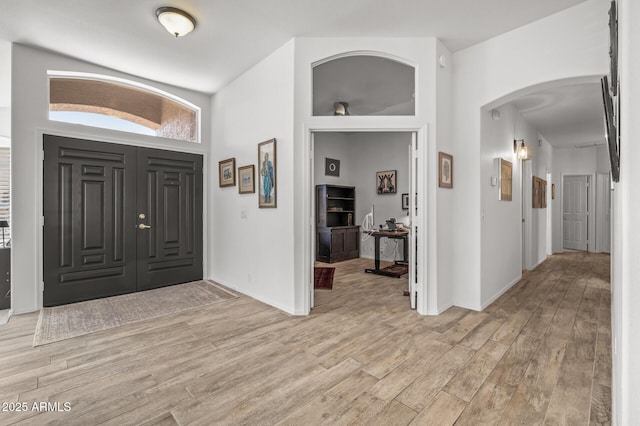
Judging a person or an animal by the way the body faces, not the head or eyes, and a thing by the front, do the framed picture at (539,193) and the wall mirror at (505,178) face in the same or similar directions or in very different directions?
same or similar directions

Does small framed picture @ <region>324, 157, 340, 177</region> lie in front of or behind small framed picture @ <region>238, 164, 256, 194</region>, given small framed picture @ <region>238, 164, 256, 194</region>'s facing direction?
behind

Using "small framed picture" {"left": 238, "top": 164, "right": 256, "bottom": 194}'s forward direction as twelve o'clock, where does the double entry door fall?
The double entry door is roughly at 2 o'clock from the small framed picture.

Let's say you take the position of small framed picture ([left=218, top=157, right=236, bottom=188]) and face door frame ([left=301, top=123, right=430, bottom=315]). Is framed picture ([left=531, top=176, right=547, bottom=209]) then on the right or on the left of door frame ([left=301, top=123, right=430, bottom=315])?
left

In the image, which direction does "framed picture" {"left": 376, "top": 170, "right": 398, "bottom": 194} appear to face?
toward the camera

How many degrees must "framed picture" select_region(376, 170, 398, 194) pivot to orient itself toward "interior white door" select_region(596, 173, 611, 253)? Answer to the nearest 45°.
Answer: approximately 135° to its left

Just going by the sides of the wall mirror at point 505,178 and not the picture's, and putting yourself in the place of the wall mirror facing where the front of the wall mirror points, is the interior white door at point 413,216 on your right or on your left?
on your right

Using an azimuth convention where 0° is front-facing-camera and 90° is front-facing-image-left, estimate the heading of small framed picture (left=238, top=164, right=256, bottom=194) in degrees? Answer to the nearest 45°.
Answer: approximately 45°

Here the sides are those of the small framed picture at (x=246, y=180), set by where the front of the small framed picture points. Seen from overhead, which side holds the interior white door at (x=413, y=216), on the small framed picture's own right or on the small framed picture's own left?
on the small framed picture's own left

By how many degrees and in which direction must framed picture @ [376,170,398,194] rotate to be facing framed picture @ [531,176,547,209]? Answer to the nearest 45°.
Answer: approximately 90° to its left
